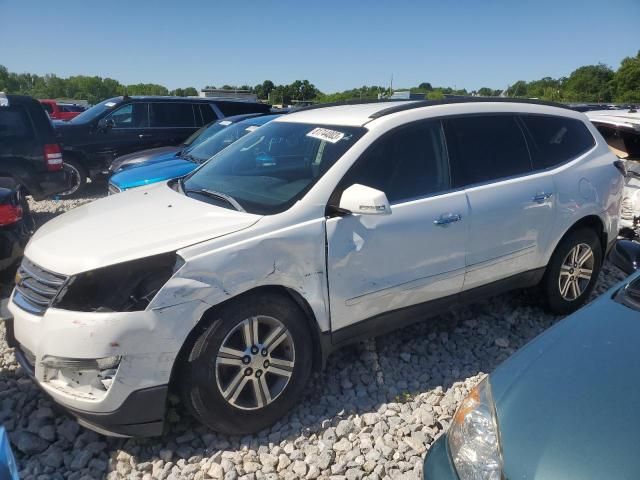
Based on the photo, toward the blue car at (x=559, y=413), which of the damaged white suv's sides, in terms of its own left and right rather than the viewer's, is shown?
left

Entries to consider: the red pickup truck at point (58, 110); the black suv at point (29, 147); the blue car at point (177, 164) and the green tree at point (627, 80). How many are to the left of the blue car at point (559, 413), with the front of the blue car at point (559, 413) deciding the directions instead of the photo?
0

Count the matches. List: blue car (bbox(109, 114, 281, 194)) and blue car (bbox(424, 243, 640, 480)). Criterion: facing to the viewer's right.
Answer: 0

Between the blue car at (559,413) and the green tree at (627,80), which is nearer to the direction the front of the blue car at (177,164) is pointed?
the blue car

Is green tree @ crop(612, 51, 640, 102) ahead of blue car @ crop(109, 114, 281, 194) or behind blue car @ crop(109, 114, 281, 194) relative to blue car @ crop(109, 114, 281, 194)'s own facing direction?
behind

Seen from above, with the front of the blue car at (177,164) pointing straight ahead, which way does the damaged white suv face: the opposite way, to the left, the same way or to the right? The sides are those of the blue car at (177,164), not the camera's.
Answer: the same way

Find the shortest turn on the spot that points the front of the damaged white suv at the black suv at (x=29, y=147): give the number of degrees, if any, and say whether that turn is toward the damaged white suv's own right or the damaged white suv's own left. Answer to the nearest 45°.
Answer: approximately 90° to the damaged white suv's own right

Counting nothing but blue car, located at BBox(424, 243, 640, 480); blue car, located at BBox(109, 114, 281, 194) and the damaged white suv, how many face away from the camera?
0

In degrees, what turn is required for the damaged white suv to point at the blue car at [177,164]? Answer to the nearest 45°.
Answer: approximately 90° to its right

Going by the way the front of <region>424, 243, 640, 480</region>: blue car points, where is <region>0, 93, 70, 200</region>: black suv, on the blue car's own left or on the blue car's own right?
on the blue car's own right

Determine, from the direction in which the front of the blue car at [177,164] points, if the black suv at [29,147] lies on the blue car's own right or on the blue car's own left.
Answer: on the blue car's own right

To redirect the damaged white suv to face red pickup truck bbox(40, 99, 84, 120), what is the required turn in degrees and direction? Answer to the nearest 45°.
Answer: approximately 90° to its right

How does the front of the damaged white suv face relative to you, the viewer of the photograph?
facing the viewer and to the left of the viewer

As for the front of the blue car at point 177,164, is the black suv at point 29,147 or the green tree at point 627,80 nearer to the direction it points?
the black suv

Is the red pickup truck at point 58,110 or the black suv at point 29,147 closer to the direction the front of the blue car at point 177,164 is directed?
the black suv

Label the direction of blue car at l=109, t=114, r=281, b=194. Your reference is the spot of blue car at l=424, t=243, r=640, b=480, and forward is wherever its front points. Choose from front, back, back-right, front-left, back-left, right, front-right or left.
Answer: right

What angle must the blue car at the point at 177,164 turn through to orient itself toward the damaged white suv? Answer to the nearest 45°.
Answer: approximately 45° to its left

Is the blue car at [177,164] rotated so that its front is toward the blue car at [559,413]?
no
